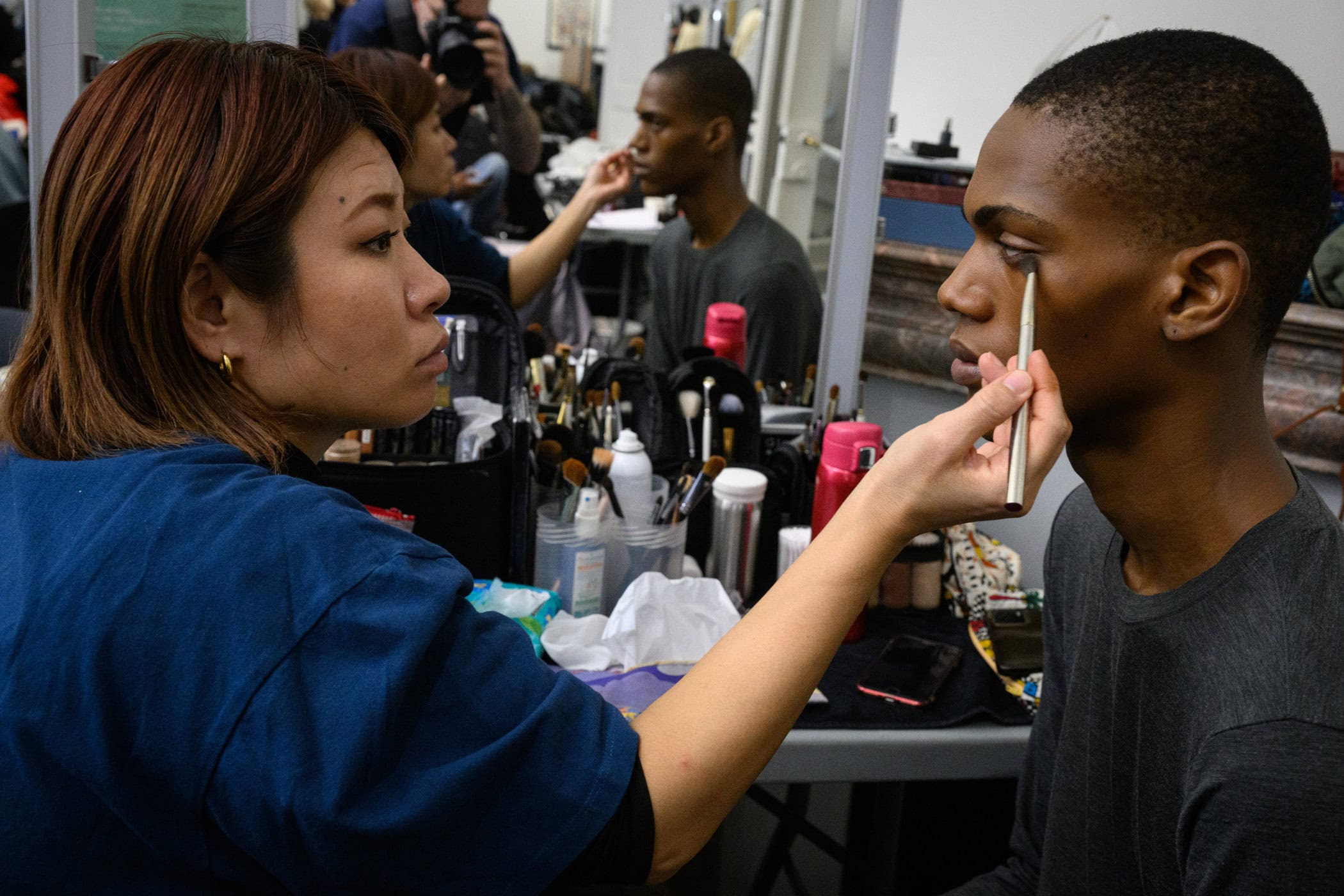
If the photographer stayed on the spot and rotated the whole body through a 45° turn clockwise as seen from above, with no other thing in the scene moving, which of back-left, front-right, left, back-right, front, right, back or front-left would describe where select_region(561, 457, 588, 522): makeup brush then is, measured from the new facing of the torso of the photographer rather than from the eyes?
front-left

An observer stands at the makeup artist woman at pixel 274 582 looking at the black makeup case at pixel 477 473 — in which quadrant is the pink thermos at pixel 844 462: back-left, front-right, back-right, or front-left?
front-right

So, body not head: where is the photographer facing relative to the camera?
toward the camera

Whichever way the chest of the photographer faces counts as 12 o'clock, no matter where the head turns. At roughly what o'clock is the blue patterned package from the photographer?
The blue patterned package is roughly at 12 o'clock from the photographer.

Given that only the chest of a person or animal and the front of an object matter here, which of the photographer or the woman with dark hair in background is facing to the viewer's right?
the woman with dark hair in background

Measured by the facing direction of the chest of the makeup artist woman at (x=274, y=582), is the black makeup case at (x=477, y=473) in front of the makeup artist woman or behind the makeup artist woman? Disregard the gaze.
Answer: in front

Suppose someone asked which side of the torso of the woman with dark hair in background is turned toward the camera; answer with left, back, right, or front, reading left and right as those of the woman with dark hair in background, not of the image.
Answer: right

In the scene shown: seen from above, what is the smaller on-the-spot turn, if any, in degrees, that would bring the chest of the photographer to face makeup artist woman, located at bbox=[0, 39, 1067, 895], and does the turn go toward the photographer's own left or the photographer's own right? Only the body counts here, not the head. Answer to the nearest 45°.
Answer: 0° — they already face them

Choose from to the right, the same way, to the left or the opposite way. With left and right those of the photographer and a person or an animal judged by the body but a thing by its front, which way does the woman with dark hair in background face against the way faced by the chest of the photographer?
to the left

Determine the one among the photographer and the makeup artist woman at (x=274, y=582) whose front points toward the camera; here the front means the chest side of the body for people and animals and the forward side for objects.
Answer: the photographer

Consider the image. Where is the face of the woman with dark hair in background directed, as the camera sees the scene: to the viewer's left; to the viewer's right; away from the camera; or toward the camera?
to the viewer's right

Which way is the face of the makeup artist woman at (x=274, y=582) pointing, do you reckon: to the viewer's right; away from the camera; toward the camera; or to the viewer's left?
to the viewer's right

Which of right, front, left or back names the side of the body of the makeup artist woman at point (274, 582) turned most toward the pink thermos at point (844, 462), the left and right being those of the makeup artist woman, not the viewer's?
front

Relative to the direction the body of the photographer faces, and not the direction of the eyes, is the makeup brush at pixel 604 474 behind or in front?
in front

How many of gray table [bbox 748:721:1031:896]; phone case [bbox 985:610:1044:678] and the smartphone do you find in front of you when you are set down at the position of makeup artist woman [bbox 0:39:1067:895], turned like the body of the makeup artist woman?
3
